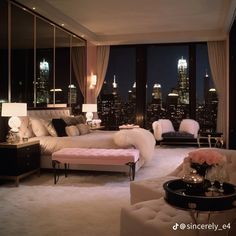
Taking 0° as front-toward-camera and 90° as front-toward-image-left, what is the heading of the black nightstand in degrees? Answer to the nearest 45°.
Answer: approximately 315°

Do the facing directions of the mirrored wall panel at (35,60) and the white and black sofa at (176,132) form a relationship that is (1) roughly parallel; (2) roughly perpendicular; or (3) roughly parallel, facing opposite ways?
roughly perpendicular

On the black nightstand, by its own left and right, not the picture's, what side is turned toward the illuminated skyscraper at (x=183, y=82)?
left
